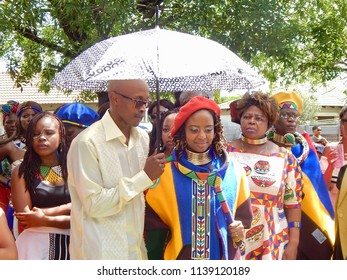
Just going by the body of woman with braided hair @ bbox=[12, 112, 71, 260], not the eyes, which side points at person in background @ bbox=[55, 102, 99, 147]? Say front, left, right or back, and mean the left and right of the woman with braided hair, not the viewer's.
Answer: back

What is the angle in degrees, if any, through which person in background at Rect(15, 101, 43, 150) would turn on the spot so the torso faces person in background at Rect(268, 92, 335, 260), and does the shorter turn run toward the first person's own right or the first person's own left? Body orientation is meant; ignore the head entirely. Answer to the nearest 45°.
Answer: approximately 45° to the first person's own left

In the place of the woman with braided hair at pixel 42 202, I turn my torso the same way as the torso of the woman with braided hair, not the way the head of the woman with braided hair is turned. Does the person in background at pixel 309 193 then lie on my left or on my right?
on my left

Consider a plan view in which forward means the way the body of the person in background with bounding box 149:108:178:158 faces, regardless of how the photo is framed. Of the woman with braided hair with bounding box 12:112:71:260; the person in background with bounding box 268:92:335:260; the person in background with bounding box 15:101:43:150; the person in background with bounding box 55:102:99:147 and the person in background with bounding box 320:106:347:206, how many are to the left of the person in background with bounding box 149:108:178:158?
2

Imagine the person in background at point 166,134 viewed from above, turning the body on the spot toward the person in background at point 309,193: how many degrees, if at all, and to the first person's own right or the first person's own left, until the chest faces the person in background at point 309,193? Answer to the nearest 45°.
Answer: approximately 90° to the first person's own left

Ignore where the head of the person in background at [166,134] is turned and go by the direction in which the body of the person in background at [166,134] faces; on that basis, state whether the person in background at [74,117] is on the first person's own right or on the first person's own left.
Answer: on the first person's own right

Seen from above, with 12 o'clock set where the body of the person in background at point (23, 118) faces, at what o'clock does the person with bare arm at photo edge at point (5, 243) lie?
the person with bare arm at photo edge at point (5, 243) is roughly at 12 o'clock from the person in background at point (23, 118).

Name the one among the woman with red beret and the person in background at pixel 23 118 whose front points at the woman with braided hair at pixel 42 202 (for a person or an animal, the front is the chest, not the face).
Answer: the person in background

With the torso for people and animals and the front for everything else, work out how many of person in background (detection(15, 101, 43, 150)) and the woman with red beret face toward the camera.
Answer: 2

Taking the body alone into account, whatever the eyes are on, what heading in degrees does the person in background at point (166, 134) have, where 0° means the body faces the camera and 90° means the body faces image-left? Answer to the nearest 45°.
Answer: approximately 0°
